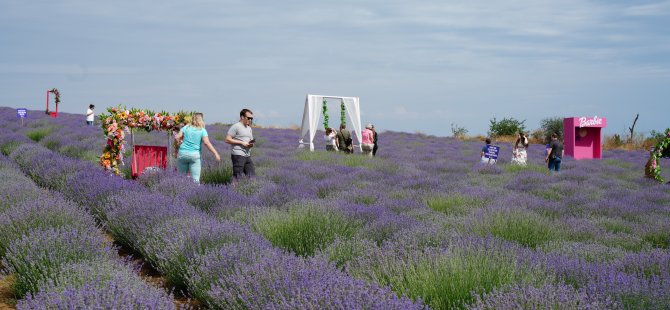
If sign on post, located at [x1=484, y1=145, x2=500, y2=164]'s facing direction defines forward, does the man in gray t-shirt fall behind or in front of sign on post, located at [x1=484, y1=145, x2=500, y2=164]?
in front

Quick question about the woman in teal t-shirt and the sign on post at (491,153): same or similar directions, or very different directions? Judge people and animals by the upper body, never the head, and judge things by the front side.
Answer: very different directions

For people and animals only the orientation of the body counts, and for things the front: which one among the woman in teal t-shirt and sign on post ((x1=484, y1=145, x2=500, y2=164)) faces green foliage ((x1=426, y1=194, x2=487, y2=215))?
the sign on post

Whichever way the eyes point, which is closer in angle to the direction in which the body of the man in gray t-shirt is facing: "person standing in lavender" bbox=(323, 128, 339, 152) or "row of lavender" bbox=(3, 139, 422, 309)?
the row of lavender

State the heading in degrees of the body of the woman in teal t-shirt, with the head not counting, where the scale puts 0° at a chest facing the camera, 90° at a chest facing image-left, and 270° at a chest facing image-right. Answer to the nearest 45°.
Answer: approximately 180°

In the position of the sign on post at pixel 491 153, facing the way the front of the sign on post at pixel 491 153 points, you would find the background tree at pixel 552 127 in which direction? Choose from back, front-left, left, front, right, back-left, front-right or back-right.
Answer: back

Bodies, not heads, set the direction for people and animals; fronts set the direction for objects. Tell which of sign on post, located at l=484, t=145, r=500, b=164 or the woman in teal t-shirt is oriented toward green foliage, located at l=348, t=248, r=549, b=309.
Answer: the sign on post

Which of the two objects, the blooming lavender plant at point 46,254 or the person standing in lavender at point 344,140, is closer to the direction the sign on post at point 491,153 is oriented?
the blooming lavender plant

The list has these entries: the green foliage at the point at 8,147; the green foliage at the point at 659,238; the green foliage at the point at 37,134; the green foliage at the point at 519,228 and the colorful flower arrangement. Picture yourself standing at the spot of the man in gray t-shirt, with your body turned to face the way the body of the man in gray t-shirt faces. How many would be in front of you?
2

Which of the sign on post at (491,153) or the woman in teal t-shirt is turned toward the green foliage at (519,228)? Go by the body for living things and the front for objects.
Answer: the sign on post

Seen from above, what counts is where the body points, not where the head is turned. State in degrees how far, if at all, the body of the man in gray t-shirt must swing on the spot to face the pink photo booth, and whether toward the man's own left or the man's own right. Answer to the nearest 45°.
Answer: approximately 90° to the man's own left

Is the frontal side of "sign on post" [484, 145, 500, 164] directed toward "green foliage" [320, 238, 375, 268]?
yes
